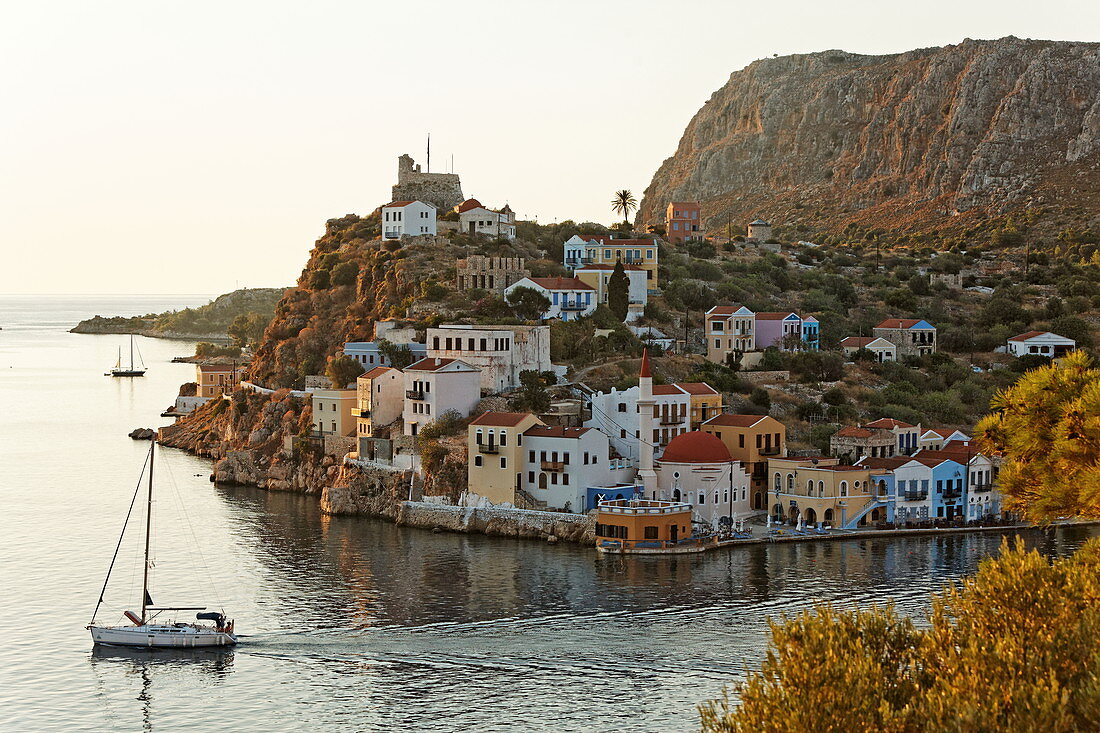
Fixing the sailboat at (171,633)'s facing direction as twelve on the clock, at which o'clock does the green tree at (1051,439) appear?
The green tree is roughly at 8 o'clock from the sailboat.

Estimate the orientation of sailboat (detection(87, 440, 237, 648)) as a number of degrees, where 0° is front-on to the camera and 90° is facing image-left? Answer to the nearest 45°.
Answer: approximately 90°

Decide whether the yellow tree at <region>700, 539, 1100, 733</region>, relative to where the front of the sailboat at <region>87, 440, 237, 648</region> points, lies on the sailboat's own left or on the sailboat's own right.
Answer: on the sailboat's own left
